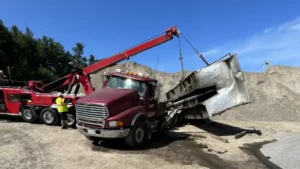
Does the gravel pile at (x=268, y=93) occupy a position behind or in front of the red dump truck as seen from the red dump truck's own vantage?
behind

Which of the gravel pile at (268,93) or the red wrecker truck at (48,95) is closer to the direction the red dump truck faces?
the red wrecker truck

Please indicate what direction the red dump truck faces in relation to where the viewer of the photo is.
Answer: facing the viewer and to the left of the viewer

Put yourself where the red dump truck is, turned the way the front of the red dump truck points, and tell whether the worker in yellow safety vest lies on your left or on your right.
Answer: on your right

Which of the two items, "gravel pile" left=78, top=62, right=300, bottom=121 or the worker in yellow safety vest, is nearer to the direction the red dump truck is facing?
the worker in yellow safety vest
